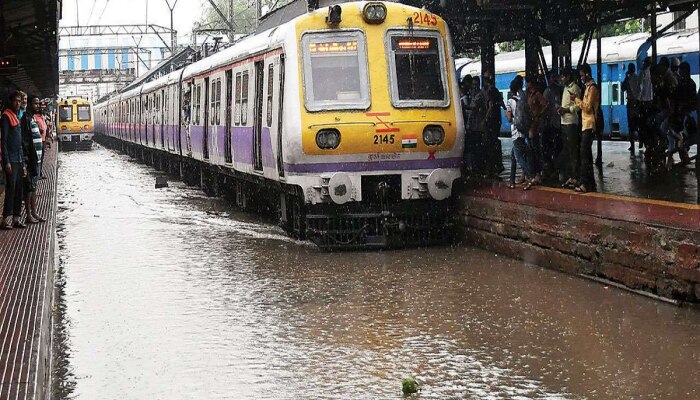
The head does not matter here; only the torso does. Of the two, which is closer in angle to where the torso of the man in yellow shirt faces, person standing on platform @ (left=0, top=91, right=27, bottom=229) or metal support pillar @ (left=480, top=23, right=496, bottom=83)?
the person standing on platform

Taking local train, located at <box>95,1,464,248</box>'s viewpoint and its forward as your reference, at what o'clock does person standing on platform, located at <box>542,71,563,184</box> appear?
The person standing on platform is roughly at 11 o'clock from the local train.

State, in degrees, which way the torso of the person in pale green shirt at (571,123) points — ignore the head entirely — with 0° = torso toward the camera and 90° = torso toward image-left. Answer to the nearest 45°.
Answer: approximately 90°

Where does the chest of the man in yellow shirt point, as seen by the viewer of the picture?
to the viewer's left

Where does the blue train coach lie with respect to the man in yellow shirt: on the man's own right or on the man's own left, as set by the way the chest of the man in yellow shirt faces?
on the man's own right

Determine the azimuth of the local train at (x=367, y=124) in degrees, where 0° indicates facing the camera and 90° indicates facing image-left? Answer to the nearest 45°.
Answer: approximately 315°

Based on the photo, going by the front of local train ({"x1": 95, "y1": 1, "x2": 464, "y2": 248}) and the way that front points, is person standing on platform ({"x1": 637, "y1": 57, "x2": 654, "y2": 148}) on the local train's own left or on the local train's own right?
on the local train's own left

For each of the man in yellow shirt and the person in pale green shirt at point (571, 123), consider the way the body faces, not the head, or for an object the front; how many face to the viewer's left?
2

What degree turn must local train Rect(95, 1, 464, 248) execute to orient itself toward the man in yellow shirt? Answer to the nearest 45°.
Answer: approximately 45° to its left

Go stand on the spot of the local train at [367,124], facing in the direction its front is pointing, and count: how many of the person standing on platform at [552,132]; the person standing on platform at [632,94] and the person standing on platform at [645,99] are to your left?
3

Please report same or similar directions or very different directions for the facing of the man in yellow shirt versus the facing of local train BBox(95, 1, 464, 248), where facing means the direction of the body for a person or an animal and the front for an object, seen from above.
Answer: very different directions

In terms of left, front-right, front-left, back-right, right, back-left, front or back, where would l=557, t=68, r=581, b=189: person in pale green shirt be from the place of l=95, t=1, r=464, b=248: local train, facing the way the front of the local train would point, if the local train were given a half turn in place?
back-right

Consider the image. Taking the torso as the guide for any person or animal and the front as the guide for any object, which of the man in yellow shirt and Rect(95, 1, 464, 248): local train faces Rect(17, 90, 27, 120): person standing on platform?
the man in yellow shirt

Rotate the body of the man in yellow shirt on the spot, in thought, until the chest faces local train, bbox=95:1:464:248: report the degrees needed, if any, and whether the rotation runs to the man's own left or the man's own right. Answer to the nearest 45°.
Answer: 0° — they already face it
